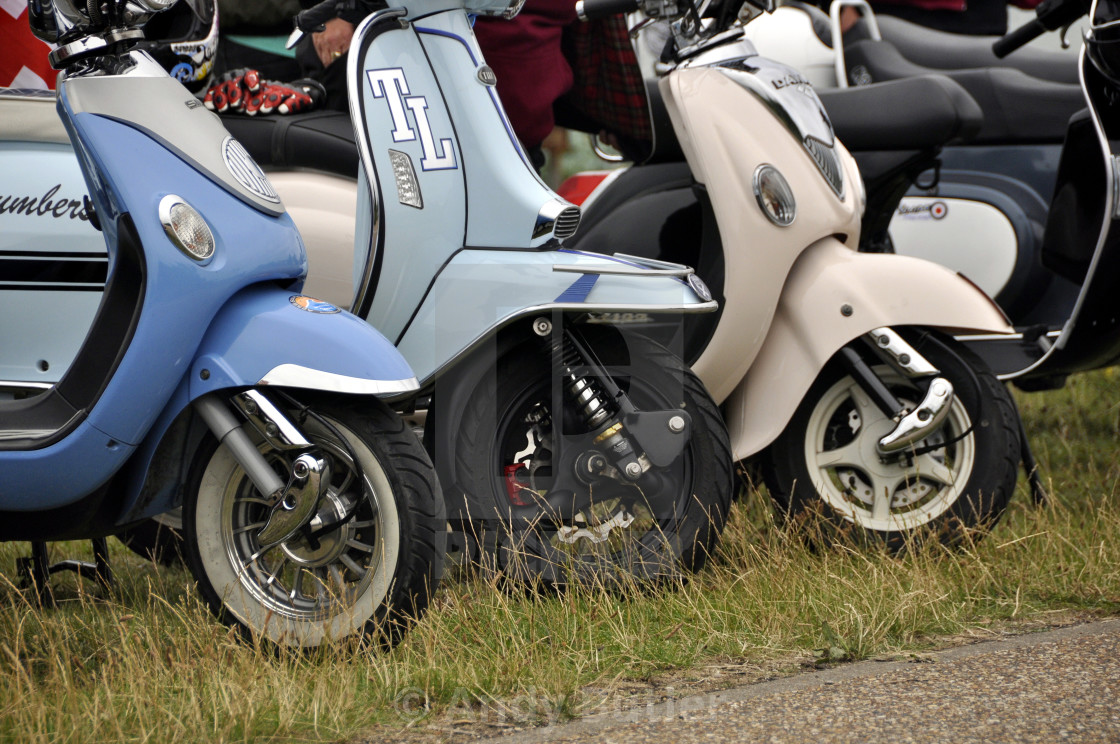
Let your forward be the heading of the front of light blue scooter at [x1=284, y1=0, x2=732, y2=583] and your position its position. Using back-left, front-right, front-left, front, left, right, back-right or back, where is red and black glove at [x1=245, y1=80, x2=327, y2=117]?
back

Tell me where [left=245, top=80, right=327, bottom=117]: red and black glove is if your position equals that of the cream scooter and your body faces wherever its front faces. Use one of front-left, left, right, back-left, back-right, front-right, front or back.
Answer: back-right

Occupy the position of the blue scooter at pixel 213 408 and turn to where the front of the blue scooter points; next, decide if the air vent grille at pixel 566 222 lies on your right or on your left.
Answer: on your left

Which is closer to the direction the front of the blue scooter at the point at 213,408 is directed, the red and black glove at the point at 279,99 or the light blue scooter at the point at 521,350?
the light blue scooter

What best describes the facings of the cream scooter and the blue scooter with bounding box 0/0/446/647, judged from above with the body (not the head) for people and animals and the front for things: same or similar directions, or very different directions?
same or similar directions

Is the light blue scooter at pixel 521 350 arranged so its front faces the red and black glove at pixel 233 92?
no

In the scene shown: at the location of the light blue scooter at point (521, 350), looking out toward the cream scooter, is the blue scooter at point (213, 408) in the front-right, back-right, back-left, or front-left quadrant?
back-right

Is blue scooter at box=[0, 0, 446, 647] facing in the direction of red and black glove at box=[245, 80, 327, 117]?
no

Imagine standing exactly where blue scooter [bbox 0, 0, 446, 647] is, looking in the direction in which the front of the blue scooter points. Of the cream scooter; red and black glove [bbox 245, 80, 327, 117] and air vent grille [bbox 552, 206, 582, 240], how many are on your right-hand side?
0

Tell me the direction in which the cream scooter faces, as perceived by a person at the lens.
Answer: facing the viewer and to the right of the viewer

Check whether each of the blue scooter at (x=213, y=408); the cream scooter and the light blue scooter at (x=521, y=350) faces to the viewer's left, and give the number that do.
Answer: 0

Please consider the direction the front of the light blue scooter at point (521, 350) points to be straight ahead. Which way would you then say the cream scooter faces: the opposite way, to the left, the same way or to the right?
the same way

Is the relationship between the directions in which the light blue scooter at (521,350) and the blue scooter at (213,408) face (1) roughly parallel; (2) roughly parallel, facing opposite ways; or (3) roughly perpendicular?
roughly parallel
